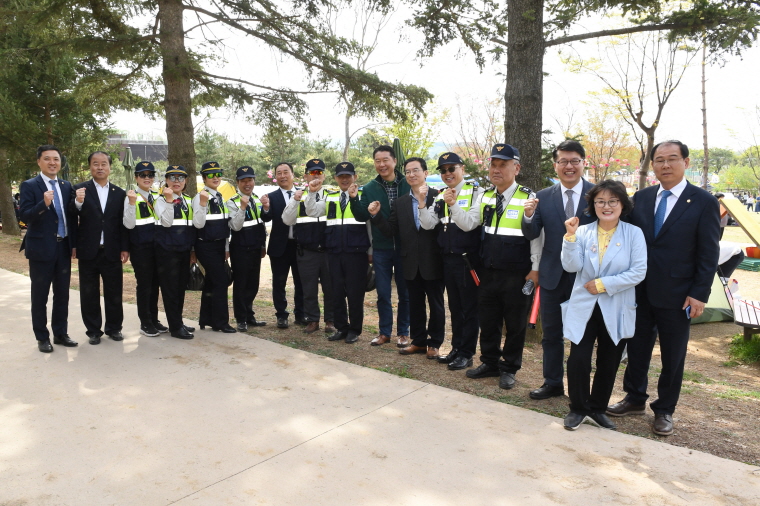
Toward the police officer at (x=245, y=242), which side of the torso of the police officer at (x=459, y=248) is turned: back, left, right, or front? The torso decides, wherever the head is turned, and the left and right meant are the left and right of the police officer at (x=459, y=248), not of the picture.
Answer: right

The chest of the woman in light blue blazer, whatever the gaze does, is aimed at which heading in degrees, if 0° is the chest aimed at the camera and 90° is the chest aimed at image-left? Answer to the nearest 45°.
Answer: approximately 0°

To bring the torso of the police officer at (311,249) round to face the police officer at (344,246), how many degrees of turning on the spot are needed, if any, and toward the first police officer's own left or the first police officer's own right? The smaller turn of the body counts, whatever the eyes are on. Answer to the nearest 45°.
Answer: approximately 45° to the first police officer's own left

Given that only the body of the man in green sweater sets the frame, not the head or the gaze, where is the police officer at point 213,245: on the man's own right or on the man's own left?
on the man's own right

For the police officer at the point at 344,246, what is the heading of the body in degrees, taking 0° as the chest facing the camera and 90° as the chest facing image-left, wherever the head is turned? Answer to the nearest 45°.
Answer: approximately 0°

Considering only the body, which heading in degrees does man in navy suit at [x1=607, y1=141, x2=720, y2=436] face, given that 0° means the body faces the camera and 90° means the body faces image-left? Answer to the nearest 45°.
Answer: approximately 45°

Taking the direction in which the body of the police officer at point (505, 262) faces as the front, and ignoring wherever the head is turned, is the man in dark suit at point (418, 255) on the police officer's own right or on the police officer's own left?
on the police officer's own right

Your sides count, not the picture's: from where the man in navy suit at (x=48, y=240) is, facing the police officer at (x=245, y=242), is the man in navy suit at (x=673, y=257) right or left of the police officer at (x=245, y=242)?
right

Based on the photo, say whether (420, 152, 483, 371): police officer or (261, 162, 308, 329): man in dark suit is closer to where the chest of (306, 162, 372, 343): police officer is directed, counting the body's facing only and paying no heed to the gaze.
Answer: the police officer

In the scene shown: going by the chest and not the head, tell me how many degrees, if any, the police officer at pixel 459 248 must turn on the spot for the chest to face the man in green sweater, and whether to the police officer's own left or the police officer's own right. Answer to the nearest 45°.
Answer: approximately 90° to the police officer's own right
